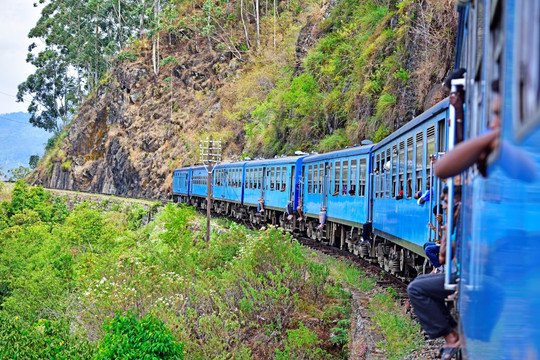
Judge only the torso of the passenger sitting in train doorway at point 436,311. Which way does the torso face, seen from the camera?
to the viewer's left

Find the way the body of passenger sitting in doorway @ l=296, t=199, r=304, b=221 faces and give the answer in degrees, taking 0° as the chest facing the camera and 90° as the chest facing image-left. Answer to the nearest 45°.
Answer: approximately 90°

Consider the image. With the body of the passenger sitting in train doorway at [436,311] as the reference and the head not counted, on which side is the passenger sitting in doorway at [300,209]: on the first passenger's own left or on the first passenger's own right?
on the first passenger's own right

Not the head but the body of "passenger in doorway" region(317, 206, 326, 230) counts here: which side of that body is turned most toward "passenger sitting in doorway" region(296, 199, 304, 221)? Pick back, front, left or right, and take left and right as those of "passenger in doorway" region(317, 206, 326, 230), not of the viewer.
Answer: right

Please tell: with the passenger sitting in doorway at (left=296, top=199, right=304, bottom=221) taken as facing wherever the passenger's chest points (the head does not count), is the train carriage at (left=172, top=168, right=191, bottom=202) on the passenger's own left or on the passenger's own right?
on the passenger's own right

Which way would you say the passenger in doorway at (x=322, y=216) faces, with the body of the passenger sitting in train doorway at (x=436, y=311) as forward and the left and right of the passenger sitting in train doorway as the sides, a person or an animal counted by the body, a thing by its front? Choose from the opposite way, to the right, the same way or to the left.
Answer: the same way

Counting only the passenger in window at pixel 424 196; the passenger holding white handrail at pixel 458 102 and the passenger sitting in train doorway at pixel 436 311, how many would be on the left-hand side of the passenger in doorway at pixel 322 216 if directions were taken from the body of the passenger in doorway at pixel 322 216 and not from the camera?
3

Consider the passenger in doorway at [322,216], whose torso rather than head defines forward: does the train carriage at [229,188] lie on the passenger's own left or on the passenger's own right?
on the passenger's own right

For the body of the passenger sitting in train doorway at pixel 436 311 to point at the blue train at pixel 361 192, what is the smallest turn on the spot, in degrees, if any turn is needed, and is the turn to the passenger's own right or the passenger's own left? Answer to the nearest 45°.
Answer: approximately 90° to the passenger's own right

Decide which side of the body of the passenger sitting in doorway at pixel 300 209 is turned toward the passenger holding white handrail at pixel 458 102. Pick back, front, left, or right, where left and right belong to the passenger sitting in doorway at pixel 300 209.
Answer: left

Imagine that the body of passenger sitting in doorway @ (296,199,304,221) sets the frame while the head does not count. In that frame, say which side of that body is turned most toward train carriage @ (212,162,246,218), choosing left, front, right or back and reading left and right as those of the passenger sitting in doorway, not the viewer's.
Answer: right

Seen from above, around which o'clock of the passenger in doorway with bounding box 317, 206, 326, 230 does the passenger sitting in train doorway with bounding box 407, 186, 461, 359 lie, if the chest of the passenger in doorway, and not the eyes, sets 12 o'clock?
The passenger sitting in train doorway is roughly at 9 o'clock from the passenger in doorway.

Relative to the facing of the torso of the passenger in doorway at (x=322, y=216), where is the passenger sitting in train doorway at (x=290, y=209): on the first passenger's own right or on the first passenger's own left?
on the first passenger's own right

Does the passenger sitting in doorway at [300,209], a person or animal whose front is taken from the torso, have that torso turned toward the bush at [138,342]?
no

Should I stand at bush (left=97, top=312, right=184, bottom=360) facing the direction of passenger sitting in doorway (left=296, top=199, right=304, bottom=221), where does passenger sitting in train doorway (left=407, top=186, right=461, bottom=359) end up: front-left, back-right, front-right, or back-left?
back-right

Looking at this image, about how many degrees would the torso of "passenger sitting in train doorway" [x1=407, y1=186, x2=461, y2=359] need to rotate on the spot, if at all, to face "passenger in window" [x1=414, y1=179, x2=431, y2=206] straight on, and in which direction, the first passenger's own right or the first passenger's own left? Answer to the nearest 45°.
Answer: approximately 90° to the first passenger's own right

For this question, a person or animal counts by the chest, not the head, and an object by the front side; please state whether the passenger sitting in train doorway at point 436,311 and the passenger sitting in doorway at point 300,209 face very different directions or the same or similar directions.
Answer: same or similar directions

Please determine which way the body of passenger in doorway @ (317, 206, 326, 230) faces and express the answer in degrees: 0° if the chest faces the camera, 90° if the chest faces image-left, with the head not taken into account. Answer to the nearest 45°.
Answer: approximately 90°
